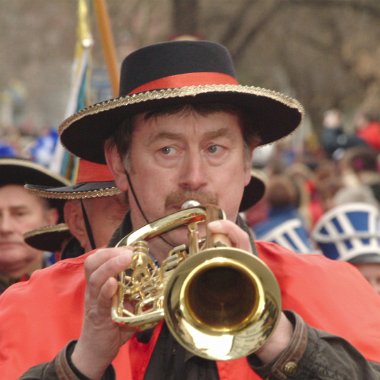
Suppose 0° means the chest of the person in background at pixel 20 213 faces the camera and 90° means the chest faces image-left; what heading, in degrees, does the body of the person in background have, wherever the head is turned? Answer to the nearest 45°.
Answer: approximately 45°

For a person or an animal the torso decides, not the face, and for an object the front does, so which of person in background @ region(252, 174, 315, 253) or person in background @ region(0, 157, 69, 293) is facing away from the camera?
person in background @ region(252, 174, 315, 253)

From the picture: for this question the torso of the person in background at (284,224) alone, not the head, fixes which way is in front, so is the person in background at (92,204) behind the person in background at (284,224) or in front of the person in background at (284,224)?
behind

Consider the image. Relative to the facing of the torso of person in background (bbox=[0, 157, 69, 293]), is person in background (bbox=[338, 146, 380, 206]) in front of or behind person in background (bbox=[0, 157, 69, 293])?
behind

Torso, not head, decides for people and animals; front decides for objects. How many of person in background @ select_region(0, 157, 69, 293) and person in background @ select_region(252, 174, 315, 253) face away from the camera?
1

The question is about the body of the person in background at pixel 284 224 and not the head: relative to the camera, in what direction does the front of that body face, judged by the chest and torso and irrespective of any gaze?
away from the camera
